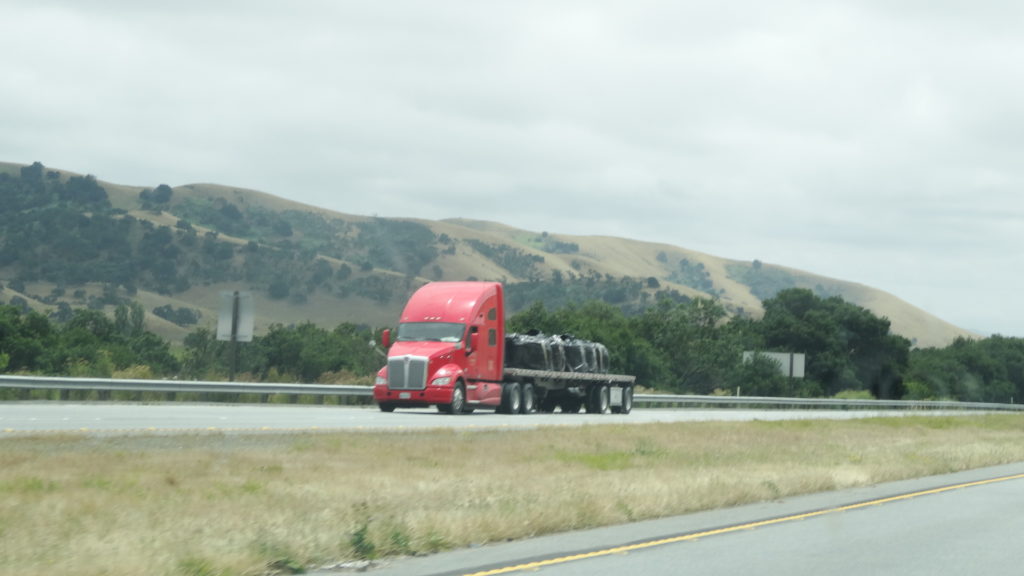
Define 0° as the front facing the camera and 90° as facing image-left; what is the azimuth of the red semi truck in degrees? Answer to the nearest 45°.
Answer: approximately 45°

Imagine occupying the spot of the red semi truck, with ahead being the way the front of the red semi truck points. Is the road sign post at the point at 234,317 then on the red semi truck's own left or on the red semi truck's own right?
on the red semi truck's own right
